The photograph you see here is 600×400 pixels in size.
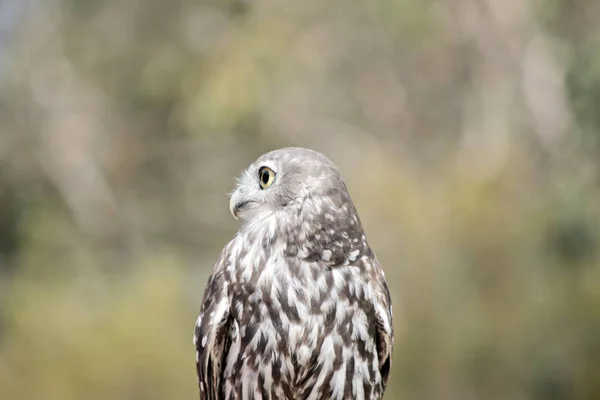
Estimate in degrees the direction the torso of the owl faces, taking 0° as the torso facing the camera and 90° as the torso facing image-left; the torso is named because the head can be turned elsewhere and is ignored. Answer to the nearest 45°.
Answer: approximately 0°
